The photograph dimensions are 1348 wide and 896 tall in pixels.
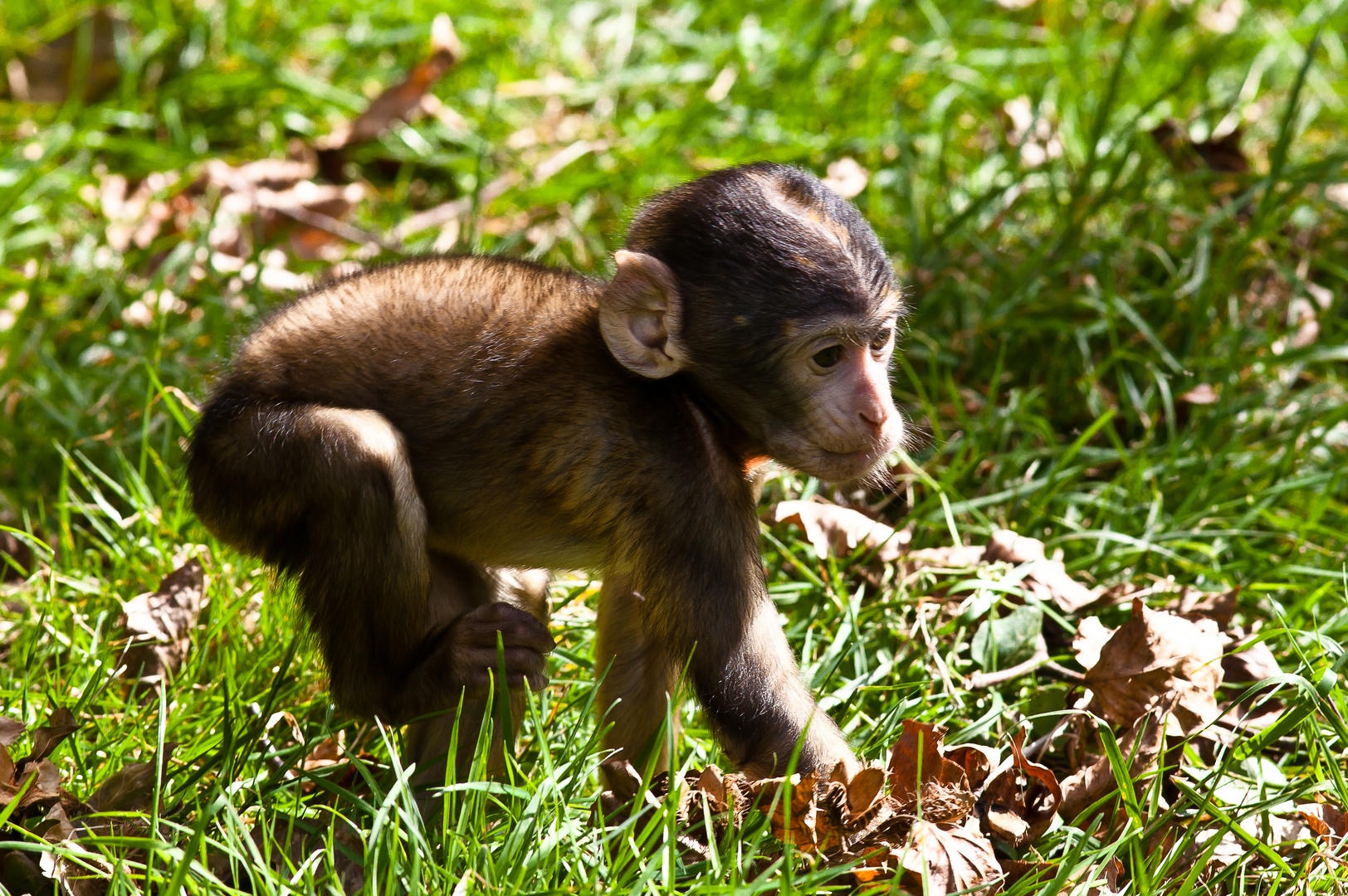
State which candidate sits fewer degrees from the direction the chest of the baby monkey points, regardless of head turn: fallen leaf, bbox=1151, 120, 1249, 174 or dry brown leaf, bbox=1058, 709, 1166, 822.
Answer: the dry brown leaf

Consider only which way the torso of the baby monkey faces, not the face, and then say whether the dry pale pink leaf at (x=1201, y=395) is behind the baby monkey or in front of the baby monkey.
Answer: in front

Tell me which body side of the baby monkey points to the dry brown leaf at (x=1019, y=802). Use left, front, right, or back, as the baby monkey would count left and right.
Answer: front

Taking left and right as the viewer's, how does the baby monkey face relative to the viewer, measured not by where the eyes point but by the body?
facing to the right of the viewer

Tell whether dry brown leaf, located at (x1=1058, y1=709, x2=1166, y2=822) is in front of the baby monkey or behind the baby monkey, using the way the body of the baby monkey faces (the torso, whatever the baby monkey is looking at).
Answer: in front

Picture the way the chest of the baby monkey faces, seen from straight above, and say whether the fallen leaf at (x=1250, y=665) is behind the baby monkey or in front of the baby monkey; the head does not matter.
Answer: in front

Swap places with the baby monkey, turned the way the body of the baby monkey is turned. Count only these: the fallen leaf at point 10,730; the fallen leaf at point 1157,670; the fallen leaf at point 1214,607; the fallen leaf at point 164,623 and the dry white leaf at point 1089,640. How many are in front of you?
3

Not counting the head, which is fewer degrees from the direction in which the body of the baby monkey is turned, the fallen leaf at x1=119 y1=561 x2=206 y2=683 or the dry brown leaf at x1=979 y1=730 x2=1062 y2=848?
the dry brown leaf

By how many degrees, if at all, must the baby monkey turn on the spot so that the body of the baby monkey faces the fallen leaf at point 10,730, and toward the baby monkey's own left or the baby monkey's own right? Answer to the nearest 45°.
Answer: approximately 180°

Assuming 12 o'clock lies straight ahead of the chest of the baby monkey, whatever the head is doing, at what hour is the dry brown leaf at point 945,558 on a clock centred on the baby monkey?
The dry brown leaf is roughly at 11 o'clock from the baby monkey.

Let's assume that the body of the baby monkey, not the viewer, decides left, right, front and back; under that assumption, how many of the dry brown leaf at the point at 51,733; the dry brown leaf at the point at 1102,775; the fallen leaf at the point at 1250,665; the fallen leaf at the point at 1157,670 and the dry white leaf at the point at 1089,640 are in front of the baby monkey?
4

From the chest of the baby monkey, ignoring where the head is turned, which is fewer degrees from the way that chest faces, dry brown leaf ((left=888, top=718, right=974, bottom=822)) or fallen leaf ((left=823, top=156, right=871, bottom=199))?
the dry brown leaf

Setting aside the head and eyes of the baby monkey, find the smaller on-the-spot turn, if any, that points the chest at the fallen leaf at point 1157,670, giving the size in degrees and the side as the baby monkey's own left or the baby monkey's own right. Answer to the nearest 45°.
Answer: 0° — it already faces it

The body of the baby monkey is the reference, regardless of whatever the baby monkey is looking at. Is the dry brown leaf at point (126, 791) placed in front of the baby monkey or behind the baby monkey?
behind

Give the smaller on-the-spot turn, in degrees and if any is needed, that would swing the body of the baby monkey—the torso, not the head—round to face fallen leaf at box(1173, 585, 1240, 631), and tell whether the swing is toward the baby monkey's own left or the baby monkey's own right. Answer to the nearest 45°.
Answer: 0° — it already faces it

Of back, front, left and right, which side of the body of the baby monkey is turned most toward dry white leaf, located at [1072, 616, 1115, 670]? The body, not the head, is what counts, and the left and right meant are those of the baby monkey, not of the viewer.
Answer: front

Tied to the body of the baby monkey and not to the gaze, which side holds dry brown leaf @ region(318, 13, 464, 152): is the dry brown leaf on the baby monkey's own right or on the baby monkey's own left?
on the baby monkey's own left
